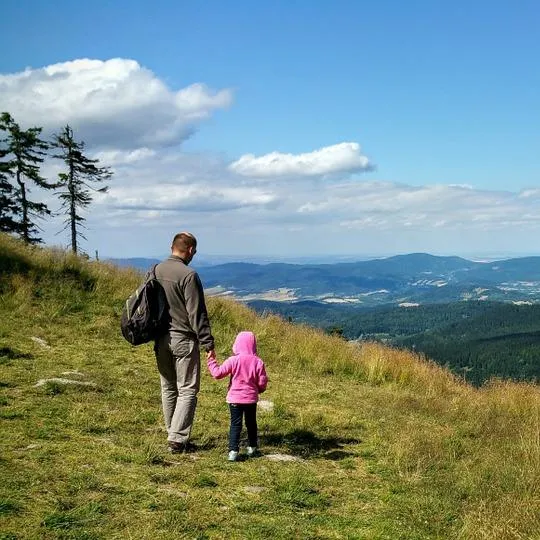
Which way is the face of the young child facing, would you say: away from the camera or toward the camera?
away from the camera

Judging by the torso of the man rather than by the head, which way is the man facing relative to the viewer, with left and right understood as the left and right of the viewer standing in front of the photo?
facing away from the viewer and to the right of the viewer
